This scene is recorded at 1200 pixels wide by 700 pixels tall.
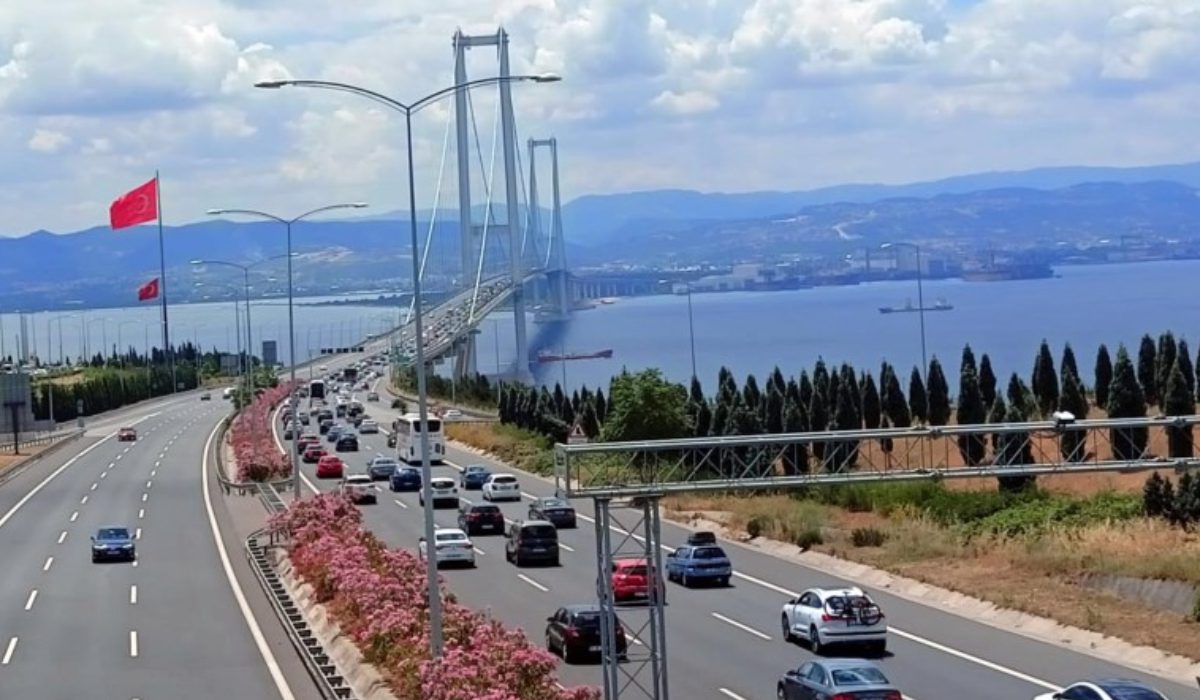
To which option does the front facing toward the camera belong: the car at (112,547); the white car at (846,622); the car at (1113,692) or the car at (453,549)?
the car at (112,547)

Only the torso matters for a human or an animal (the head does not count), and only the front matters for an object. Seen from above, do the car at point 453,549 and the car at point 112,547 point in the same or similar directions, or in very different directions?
very different directions

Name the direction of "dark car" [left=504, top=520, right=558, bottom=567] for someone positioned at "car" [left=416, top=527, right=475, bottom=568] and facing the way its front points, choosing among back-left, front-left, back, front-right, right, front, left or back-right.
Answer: right

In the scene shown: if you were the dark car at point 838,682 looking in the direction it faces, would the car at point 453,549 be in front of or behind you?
in front

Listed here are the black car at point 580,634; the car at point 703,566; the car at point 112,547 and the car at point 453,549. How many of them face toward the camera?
1

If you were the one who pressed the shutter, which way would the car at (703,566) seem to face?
facing away from the viewer and to the left of the viewer

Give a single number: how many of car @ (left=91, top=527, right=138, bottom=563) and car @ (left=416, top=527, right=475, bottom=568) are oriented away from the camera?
1

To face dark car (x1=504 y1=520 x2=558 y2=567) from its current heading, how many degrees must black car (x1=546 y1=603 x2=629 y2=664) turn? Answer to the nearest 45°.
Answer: approximately 45° to its right

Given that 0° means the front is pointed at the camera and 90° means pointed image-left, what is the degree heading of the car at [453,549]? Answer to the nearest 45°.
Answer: approximately 180°

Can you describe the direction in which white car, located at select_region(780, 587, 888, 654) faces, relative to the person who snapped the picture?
facing away from the viewer and to the left of the viewer

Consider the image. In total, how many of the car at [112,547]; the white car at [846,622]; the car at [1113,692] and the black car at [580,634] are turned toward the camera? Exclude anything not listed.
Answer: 1

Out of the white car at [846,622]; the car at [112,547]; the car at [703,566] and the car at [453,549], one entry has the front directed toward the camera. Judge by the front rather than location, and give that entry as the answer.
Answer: the car at [112,547]
